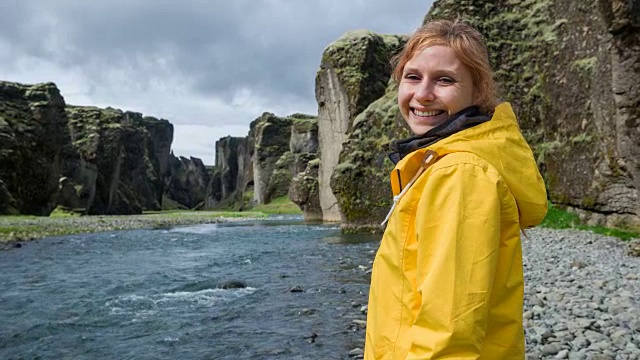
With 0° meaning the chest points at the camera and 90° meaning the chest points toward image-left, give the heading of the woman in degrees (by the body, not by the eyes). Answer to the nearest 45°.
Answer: approximately 90°

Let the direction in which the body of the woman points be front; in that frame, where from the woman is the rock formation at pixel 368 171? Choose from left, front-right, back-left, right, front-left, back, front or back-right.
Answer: right

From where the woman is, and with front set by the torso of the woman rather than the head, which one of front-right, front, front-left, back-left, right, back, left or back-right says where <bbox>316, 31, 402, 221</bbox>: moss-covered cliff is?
right

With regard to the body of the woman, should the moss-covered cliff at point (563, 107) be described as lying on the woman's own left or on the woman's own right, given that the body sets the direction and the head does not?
on the woman's own right
